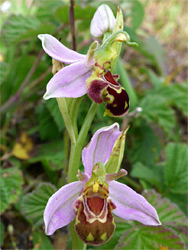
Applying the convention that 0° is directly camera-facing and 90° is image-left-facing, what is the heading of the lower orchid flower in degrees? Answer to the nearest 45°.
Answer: approximately 0°

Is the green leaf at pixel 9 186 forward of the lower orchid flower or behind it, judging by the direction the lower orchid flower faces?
behind

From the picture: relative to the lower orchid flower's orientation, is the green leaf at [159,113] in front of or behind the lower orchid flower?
behind

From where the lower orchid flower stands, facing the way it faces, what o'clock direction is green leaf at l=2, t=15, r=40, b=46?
The green leaf is roughly at 6 o'clock from the lower orchid flower.

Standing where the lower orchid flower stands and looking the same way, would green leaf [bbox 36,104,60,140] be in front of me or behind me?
behind

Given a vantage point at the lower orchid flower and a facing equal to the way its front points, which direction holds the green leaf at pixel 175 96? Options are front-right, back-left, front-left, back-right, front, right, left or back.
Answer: back-left

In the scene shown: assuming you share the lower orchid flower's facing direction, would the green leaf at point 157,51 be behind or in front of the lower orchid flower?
behind
